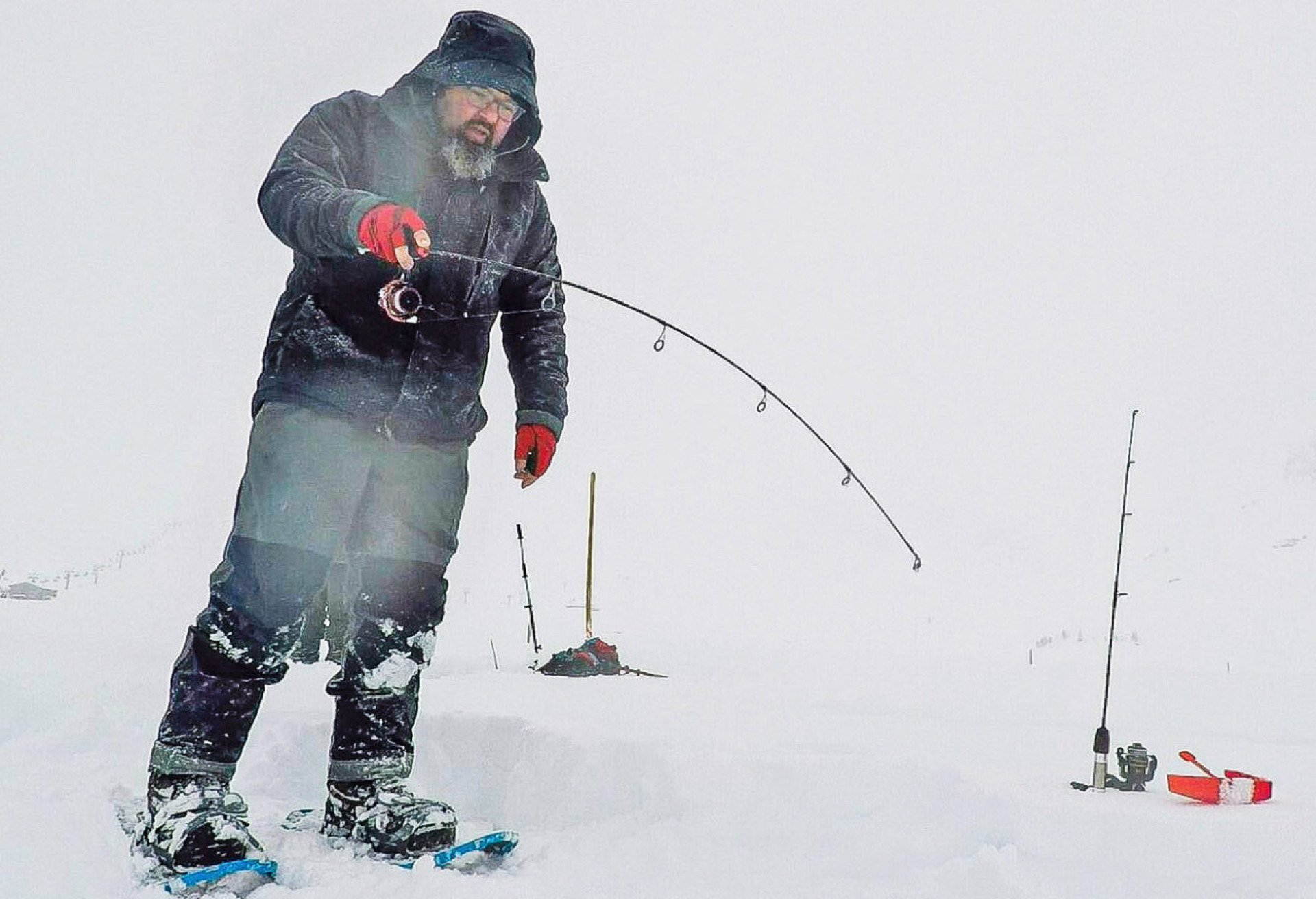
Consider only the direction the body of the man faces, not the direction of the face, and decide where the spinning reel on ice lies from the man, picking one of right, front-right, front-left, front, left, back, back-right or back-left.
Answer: front-left

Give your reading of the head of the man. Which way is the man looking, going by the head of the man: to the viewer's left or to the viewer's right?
to the viewer's right

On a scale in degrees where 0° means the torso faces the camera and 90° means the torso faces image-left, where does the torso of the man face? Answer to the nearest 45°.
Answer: approximately 315°

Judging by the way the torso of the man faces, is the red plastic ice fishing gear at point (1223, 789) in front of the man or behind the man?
in front
